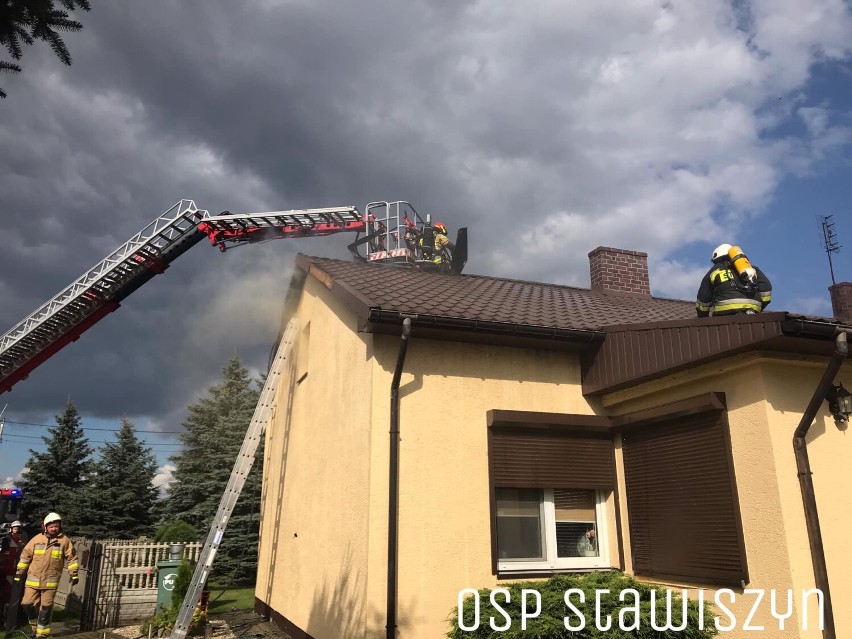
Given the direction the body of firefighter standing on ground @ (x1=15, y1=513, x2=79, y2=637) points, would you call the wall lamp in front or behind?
in front

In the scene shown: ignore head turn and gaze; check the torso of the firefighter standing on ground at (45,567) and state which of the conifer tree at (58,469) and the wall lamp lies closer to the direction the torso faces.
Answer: the wall lamp

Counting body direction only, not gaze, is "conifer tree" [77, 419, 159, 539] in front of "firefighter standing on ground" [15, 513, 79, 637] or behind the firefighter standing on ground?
behind

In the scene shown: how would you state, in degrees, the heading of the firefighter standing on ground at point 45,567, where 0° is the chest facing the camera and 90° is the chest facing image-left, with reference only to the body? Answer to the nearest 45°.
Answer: approximately 0°

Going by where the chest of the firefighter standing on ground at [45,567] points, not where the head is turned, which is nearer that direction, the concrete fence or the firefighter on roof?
the firefighter on roof

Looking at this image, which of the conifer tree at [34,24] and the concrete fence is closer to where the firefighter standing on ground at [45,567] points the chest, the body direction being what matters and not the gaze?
the conifer tree

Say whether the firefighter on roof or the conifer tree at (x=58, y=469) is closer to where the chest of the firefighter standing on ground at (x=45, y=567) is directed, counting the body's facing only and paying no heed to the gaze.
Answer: the firefighter on roof

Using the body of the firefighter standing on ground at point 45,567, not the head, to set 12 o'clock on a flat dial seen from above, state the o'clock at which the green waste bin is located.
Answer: The green waste bin is roughly at 8 o'clock from the firefighter standing on ground.

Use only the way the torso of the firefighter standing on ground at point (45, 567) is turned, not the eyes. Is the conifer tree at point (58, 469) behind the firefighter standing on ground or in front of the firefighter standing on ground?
behind

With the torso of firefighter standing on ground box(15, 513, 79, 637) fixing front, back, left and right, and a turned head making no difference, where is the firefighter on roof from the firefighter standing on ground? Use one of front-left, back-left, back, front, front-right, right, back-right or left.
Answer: front-left

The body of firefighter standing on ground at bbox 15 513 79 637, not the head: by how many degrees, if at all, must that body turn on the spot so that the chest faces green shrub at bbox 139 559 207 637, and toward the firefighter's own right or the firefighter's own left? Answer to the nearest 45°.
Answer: approximately 90° to the firefighter's own left

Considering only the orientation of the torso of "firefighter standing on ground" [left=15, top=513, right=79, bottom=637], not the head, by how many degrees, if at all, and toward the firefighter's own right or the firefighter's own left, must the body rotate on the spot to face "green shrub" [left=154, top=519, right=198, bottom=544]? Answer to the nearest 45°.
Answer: approximately 135° to the firefighter's own left

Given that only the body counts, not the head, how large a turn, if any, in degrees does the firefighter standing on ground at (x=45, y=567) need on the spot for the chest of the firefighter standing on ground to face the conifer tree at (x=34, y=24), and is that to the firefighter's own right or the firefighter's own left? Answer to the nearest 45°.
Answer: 0° — they already face it
